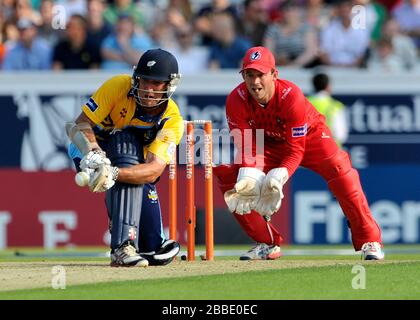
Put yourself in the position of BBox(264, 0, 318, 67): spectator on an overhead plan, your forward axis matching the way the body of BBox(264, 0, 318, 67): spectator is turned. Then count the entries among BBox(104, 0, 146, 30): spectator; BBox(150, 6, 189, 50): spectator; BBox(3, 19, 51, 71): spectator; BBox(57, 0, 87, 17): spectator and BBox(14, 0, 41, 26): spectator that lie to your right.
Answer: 5

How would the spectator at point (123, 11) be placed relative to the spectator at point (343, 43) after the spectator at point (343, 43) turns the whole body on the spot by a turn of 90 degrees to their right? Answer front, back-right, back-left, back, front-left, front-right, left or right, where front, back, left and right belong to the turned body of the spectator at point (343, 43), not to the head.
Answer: front

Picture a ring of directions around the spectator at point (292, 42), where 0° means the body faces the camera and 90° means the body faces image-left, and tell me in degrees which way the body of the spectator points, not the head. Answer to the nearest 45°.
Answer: approximately 0°

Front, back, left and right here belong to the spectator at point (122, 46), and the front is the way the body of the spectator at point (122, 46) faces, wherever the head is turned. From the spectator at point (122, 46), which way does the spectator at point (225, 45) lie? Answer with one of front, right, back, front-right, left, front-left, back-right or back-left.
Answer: left

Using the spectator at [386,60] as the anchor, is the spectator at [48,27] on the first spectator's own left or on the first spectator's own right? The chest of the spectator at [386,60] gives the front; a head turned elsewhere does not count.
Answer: on the first spectator's own right

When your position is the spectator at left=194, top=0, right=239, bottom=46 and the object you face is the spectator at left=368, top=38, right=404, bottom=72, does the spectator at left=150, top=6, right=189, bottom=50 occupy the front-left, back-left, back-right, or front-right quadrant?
back-right

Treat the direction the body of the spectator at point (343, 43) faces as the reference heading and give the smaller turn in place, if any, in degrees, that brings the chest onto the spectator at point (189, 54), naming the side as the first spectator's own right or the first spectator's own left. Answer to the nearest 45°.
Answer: approximately 90° to the first spectator's own right

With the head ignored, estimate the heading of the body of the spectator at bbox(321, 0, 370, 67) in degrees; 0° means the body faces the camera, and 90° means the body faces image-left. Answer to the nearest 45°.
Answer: approximately 0°
